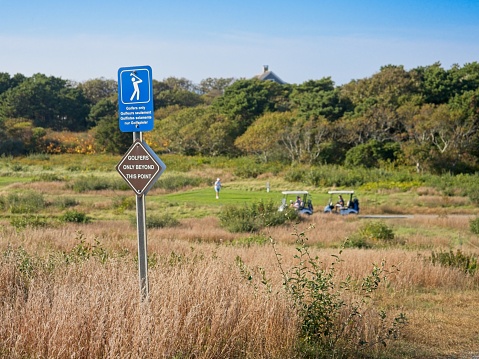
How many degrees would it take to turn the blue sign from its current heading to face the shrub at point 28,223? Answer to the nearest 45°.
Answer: approximately 180°

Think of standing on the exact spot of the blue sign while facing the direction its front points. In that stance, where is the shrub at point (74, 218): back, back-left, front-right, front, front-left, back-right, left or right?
back

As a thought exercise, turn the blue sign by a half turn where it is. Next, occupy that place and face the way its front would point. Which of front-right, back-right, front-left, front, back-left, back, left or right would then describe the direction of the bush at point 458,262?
front-right

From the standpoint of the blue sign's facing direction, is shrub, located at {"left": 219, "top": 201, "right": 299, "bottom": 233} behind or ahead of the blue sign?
behind

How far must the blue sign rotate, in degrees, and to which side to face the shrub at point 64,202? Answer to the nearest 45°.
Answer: approximately 180°

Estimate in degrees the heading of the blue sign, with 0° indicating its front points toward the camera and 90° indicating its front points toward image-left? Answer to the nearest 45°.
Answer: approximately 0°

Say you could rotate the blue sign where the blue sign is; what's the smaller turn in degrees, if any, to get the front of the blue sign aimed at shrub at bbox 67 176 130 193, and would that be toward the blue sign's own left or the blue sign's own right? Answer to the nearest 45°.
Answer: approximately 180°

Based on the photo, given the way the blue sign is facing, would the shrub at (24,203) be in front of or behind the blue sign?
behind

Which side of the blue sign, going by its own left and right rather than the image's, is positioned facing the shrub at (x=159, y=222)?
back

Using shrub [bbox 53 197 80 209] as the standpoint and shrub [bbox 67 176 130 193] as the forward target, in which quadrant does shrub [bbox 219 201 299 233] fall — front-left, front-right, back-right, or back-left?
back-right

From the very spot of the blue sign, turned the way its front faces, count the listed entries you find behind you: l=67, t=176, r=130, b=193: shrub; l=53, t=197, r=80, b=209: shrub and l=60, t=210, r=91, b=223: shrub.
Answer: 3

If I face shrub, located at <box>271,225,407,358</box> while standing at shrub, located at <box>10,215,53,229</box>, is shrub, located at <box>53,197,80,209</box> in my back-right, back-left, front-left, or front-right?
back-left

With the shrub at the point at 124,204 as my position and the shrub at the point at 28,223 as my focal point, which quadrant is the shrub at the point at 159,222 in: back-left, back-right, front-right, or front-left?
front-left
